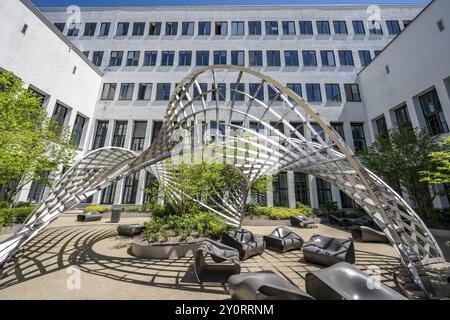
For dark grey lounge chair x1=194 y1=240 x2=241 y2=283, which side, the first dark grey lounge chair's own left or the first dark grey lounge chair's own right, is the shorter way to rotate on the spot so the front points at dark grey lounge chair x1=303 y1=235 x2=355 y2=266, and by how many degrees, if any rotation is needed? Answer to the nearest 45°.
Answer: approximately 45° to the first dark grey lounge chair's own left

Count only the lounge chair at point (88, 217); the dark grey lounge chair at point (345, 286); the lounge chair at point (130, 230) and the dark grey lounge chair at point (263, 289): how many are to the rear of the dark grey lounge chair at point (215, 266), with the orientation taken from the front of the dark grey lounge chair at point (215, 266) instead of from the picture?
2

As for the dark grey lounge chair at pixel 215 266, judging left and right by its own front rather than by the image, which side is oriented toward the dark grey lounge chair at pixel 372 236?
left

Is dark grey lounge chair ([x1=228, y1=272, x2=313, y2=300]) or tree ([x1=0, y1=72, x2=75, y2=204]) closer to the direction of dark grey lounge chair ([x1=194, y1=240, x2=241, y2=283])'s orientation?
the dark grey lounge chair

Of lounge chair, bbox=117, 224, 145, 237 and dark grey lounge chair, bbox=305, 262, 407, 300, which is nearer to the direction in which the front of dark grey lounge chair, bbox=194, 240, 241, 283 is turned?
the dark grey lounge chair

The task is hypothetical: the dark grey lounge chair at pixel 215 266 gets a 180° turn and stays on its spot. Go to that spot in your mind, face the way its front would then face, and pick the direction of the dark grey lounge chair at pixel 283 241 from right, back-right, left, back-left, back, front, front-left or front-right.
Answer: right

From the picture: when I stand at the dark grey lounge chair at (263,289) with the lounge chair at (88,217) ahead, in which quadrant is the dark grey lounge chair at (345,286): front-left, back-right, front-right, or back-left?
back-right

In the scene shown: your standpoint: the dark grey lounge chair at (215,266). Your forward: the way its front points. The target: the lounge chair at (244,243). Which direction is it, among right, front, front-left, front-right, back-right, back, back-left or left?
left
